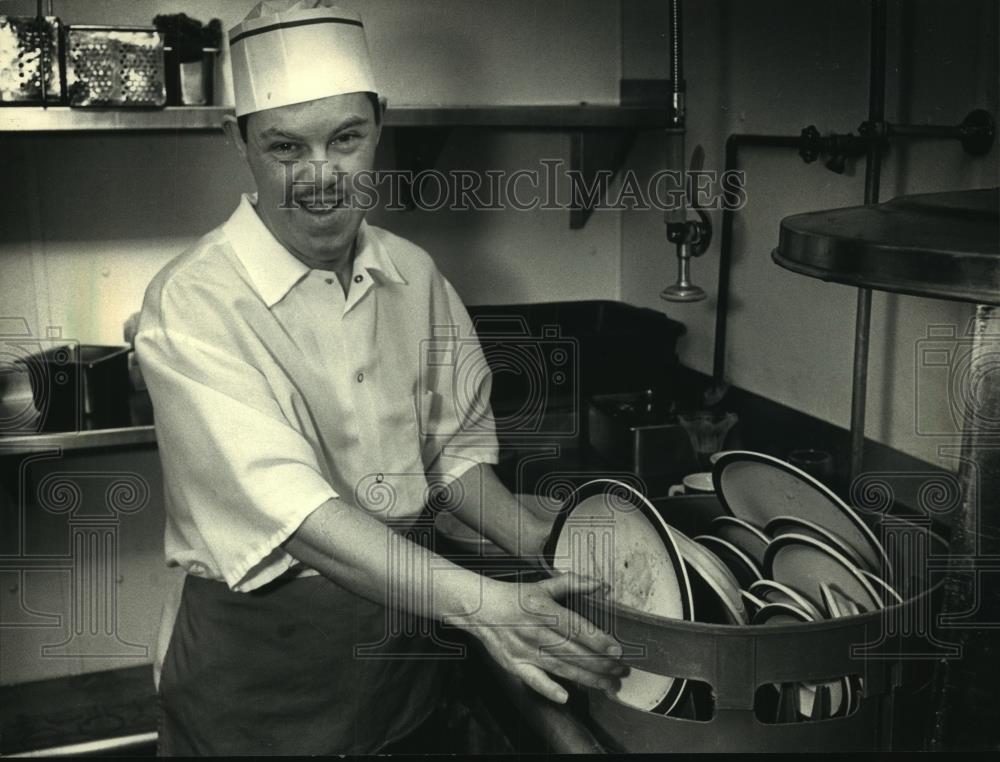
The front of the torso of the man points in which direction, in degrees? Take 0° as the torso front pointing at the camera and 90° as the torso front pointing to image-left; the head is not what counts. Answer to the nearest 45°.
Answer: approximately 315°

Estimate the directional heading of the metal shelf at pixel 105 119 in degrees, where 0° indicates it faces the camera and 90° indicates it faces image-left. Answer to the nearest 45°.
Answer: approximately 0°

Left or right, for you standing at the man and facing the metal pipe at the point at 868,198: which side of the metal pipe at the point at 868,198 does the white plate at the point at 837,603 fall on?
right

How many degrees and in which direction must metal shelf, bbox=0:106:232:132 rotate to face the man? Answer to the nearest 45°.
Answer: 0° — it already faces them

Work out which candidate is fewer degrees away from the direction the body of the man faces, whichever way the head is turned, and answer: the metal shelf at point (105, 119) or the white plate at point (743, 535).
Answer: the white plate
